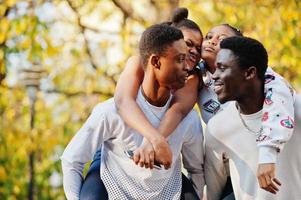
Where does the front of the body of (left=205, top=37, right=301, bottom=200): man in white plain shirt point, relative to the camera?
toward the camera

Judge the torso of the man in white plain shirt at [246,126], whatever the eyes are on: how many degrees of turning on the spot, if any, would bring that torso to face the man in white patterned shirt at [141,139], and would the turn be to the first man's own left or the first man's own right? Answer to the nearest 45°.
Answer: approximately 90° to the first man's own right
